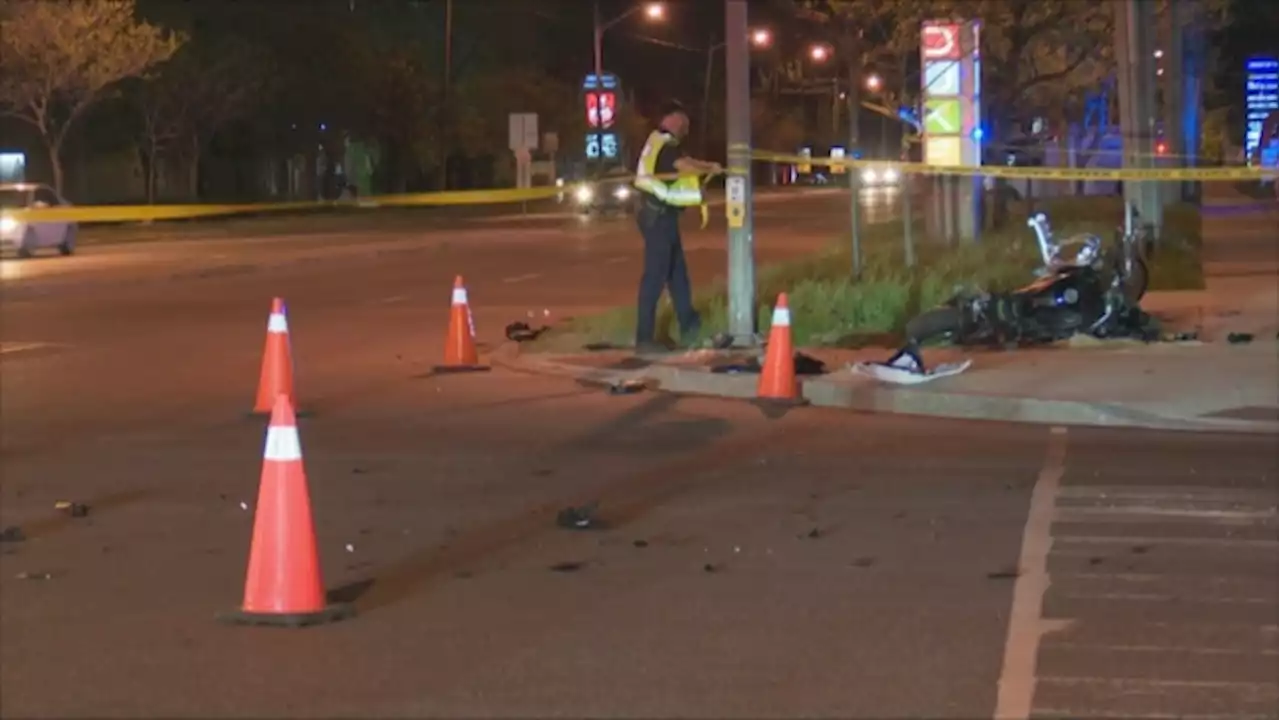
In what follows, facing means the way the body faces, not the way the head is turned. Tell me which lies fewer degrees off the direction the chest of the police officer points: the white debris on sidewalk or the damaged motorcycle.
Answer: the damaged motorcycle

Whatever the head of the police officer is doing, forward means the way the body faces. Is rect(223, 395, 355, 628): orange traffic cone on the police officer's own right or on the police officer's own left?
on the police officer's own right

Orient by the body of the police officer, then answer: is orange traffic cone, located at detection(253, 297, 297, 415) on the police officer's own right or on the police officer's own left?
on the police officer's own right

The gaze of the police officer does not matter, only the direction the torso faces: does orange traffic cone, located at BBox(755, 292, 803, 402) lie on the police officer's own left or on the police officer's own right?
on the police officer's own right

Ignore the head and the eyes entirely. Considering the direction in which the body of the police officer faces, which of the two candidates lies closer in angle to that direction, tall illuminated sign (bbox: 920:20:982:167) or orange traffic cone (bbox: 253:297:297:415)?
the tall illuminated sign

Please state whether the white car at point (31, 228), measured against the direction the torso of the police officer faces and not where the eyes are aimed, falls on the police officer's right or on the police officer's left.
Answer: on the police officer's left

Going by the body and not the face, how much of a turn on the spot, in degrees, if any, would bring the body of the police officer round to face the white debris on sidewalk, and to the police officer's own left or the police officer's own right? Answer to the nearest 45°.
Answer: approximately 45° to the police officer's own right

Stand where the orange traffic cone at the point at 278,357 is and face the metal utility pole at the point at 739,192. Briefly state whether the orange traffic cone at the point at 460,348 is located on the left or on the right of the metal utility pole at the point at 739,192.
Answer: left

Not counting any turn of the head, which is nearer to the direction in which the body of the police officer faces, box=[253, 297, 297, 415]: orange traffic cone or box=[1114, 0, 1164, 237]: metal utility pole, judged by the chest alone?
the metal utility pole

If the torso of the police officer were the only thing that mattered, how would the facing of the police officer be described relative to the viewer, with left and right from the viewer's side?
facing to the right of the viewer

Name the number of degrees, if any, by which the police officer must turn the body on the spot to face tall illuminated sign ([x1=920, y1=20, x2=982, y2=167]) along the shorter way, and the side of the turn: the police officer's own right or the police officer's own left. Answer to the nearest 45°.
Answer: approximately 45° to the police officer's own left

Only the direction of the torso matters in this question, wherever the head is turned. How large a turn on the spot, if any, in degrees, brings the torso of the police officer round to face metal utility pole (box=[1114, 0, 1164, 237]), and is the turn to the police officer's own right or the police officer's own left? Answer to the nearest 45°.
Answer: approximately 45° to the police officer's own left

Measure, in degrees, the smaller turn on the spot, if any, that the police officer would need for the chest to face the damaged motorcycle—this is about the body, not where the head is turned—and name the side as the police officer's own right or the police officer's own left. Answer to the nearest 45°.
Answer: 0° — they already face it
